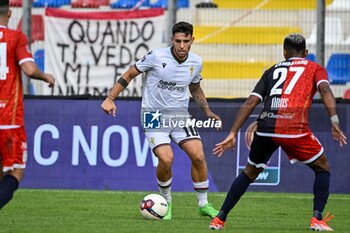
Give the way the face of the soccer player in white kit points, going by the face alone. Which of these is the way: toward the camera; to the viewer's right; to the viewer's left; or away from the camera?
toward the camera

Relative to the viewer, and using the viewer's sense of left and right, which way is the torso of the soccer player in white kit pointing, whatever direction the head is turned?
facing the viewer
